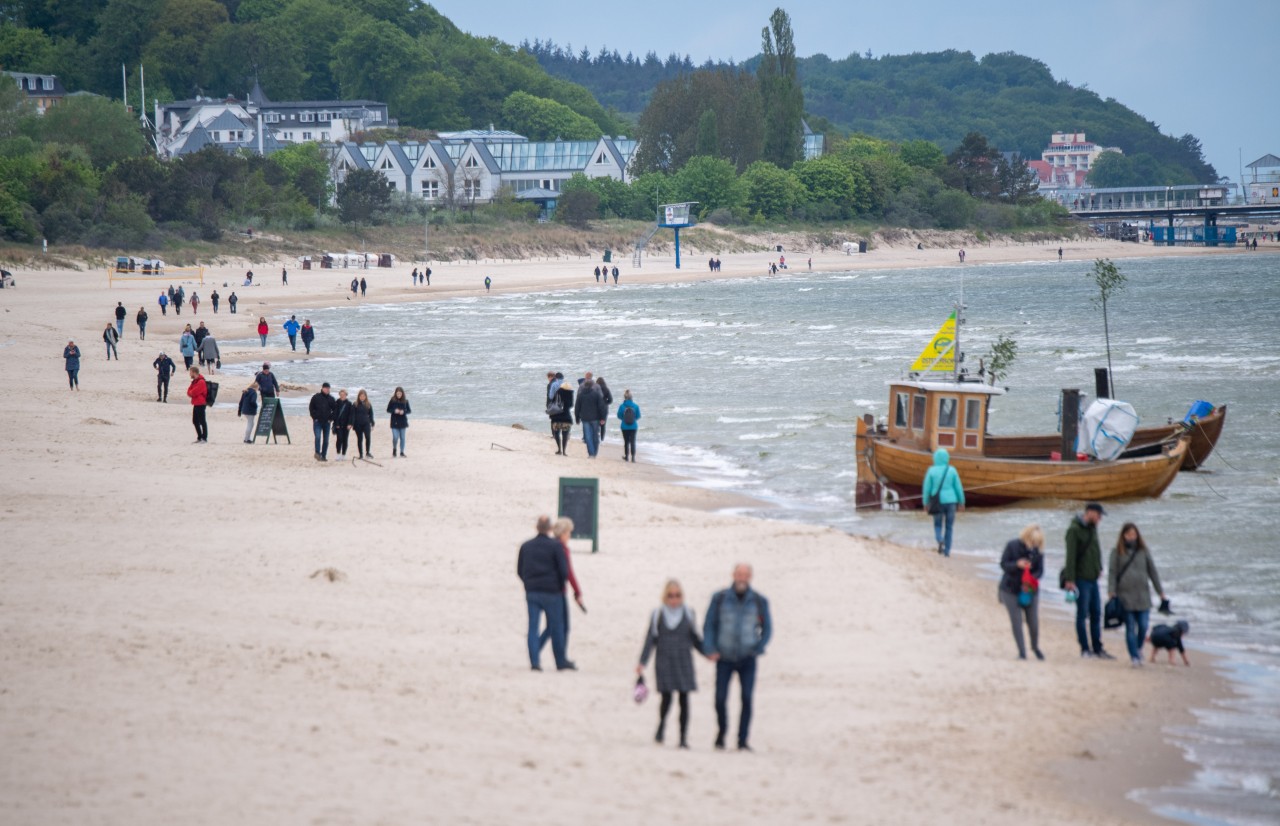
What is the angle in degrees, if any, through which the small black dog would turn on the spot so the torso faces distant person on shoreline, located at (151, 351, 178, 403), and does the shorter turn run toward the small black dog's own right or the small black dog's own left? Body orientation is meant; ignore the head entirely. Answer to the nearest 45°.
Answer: approximately 135° to the small black dog's own left

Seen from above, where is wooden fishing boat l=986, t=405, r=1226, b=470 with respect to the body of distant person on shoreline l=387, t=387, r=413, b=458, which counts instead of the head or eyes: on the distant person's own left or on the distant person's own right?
on the distant person's own left

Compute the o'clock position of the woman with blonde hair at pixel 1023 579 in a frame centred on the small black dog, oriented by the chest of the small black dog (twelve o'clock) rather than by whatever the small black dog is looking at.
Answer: The woman with blonde hair is roughly at 5 o'clock from the small black dog.

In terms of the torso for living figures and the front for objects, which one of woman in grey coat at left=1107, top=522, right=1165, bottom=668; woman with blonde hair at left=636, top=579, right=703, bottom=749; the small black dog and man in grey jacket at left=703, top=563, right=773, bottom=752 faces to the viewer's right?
the small black dog

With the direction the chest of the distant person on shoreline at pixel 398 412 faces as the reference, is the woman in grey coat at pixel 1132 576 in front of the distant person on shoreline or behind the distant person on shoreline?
in front

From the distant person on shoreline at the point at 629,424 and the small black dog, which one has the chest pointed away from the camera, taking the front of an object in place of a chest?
the distant person on shoreline
